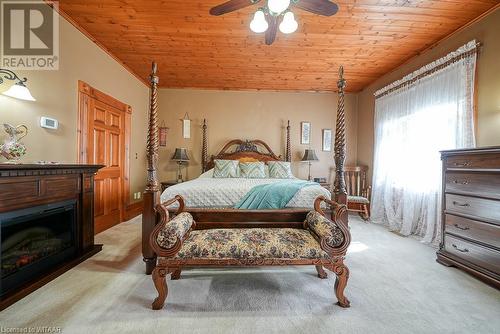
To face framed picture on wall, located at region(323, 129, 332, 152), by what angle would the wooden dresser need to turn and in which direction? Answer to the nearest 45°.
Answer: approximately 90° to its right

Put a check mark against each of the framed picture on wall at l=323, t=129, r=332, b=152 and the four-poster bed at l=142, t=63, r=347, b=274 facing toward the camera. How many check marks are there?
2

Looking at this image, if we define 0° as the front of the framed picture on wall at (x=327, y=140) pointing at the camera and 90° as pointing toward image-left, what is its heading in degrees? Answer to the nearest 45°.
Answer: approximately 0°

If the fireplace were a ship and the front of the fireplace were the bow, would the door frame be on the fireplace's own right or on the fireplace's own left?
on the fireplace's own left

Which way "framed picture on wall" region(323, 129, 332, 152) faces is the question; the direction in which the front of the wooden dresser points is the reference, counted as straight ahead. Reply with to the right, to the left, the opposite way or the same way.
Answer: to the left

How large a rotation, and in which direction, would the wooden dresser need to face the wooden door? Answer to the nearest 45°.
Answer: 0° — it already faces it

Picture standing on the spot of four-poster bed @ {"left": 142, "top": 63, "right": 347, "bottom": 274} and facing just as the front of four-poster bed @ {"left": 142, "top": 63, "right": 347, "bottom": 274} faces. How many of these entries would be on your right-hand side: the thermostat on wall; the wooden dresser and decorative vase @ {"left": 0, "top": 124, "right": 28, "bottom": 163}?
2

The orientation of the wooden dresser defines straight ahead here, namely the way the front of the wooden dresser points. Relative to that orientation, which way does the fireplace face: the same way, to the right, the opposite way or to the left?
the opposite way

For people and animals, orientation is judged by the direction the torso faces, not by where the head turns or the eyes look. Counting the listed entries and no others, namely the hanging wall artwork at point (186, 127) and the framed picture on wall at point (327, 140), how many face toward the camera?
2

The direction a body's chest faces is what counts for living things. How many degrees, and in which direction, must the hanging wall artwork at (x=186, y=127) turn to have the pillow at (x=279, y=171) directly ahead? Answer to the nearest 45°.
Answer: approximately 45° to its left

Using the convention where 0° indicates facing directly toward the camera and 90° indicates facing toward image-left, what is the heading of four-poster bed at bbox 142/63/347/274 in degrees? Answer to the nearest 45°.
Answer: approximately 0°

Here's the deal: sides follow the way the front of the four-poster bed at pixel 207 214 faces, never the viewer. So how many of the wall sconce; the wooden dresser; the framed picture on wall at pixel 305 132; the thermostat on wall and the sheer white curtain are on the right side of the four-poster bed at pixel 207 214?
2
